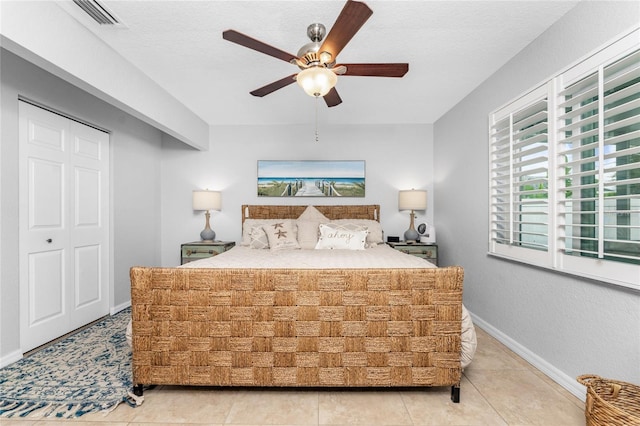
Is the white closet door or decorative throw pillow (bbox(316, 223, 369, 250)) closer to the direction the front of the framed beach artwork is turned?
the decorative throw pillow

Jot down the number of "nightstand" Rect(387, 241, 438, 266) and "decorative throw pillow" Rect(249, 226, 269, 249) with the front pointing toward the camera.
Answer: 2

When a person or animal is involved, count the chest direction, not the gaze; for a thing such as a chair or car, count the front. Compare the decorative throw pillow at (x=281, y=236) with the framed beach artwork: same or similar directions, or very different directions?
same or similar directions

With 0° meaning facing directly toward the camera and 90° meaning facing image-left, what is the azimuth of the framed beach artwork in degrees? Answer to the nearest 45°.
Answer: approximately 0°

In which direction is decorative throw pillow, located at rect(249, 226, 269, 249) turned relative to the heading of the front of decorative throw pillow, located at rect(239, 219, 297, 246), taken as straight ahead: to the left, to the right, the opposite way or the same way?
the same way

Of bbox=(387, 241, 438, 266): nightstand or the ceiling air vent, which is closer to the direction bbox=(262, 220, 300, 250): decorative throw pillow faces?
the ceiling air vent

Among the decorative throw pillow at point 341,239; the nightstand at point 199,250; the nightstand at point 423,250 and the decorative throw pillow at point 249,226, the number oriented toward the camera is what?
4

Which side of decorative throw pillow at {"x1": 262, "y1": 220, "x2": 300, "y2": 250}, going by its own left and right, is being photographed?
front

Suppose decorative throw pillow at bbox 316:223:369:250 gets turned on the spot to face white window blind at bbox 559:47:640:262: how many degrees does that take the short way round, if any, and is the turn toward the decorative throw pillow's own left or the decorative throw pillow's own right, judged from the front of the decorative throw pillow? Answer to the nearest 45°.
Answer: approximately 45° to the decorative throw pillow's own left

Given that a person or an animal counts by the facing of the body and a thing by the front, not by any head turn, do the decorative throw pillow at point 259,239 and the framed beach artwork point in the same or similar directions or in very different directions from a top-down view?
same or similar directions

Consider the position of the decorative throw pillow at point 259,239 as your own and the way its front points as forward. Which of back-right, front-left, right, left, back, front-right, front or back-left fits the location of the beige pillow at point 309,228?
left

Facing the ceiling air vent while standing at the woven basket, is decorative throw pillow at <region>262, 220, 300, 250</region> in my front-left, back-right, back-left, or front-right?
front-right

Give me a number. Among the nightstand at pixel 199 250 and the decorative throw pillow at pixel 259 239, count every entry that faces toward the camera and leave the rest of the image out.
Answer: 2

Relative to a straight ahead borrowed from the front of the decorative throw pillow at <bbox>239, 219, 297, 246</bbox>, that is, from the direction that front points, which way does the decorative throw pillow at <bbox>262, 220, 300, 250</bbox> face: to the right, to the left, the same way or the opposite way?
the same way

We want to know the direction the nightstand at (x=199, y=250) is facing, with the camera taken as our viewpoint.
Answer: facing the viewer

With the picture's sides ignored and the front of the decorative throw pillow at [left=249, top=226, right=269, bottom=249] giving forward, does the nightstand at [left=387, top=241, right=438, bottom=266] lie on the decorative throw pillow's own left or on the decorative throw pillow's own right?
on the decorative throw pillow's own left
